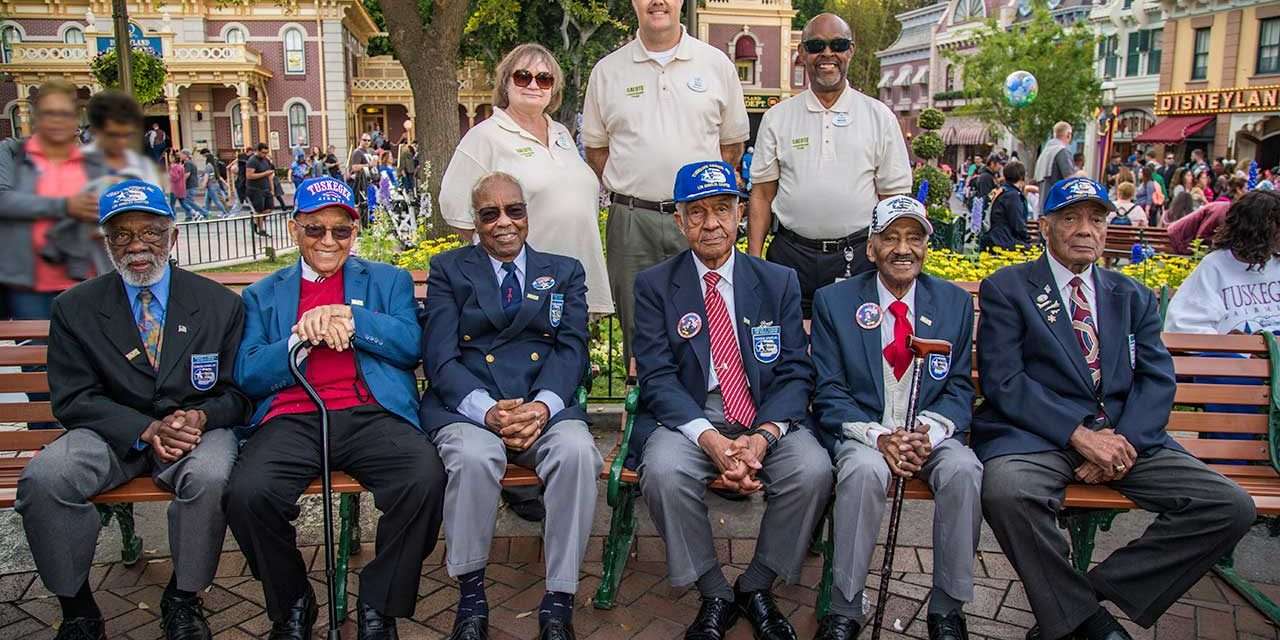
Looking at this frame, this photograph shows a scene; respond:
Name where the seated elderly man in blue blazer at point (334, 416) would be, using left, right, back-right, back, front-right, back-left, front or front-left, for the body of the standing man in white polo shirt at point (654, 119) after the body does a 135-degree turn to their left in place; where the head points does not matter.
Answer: back

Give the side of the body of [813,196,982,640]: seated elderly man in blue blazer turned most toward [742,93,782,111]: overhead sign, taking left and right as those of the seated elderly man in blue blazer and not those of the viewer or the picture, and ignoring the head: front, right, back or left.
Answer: back

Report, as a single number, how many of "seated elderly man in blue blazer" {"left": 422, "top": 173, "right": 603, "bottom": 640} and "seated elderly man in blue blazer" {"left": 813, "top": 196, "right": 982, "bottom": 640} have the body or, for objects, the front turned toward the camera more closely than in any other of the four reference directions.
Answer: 2

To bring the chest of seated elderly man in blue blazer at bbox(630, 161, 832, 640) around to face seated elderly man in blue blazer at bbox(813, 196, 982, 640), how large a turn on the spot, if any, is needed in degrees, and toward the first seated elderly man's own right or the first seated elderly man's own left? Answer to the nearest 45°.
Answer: approximately 90° to the first seated elderly man's own left

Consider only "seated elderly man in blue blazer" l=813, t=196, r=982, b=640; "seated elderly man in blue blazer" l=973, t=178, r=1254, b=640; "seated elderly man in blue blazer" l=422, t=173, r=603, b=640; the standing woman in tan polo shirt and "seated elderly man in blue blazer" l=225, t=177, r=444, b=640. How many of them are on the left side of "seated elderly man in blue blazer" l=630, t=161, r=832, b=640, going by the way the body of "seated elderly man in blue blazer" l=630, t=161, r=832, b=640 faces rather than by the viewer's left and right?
2

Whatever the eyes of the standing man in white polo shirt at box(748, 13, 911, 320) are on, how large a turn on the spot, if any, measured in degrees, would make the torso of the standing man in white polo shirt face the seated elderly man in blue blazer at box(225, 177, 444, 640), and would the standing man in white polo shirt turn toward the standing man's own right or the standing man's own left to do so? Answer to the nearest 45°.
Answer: approximately 45° to the standing man's own right

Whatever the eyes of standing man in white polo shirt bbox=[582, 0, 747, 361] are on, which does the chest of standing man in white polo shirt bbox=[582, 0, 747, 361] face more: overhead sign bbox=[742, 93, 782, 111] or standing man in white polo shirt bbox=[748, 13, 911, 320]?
the standing man in white polo shirt
